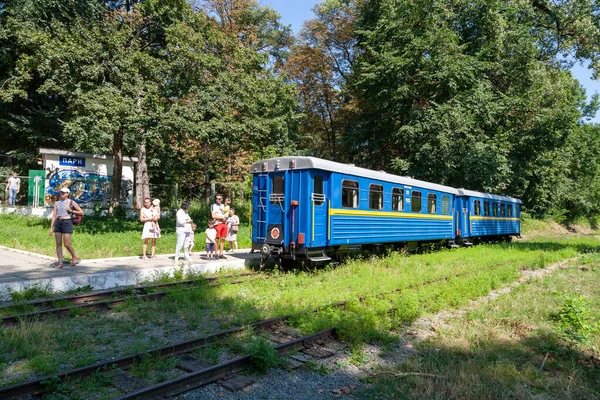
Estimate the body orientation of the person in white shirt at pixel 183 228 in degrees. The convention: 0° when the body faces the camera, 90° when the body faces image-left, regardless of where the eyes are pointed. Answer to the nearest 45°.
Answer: approximately 315°

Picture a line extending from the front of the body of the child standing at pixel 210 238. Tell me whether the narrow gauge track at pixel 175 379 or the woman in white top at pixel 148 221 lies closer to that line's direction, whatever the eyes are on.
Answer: the narrow gauge track

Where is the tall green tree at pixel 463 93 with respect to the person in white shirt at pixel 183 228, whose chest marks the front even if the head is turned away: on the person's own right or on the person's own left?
on the person's own left

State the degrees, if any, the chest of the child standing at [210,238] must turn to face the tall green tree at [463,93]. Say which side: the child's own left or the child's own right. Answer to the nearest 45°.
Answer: approximately 135° to the child's own left

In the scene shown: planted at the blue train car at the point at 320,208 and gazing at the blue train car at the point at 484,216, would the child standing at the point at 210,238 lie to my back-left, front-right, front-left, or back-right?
back-left

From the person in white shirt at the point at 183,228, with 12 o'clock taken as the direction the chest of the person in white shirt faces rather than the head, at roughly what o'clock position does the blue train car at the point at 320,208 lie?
The blue train car is roughly at 11 o'clock from the person in white shirt.

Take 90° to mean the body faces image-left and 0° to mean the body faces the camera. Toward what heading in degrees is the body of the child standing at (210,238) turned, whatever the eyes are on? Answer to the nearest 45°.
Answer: approximately 0°
